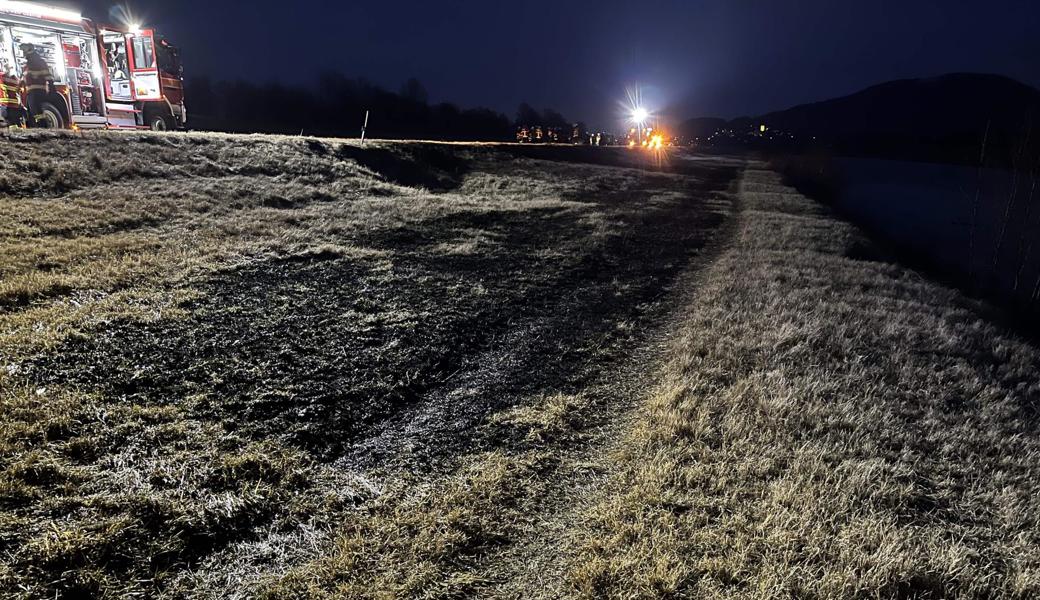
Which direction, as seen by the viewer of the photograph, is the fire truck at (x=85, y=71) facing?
facing away from the viewer and to the right of the viewer
